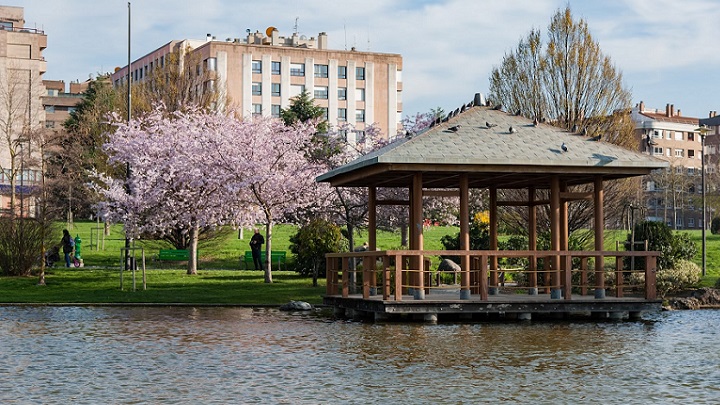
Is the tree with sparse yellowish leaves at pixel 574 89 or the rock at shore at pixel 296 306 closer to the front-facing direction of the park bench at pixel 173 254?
the rock at shore

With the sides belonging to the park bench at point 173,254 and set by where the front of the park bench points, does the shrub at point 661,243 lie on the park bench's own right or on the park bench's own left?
on the park bench's own left

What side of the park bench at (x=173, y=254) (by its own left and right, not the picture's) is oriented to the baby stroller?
right

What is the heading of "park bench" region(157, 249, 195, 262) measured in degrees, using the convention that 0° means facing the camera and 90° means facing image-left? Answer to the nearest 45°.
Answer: approximately 0°

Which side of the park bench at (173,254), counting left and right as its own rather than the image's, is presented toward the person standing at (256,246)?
left

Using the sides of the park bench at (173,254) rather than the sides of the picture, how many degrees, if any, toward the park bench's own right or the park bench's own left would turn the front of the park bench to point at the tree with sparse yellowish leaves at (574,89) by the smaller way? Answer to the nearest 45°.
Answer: approximately 45° to the park bench's own left

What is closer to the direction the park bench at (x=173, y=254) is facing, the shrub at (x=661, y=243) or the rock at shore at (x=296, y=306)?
the rock at shore

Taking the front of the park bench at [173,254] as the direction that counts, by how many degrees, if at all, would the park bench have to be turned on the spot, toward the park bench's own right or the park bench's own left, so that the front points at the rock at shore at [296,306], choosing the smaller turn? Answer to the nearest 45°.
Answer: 0° — it already faces it
